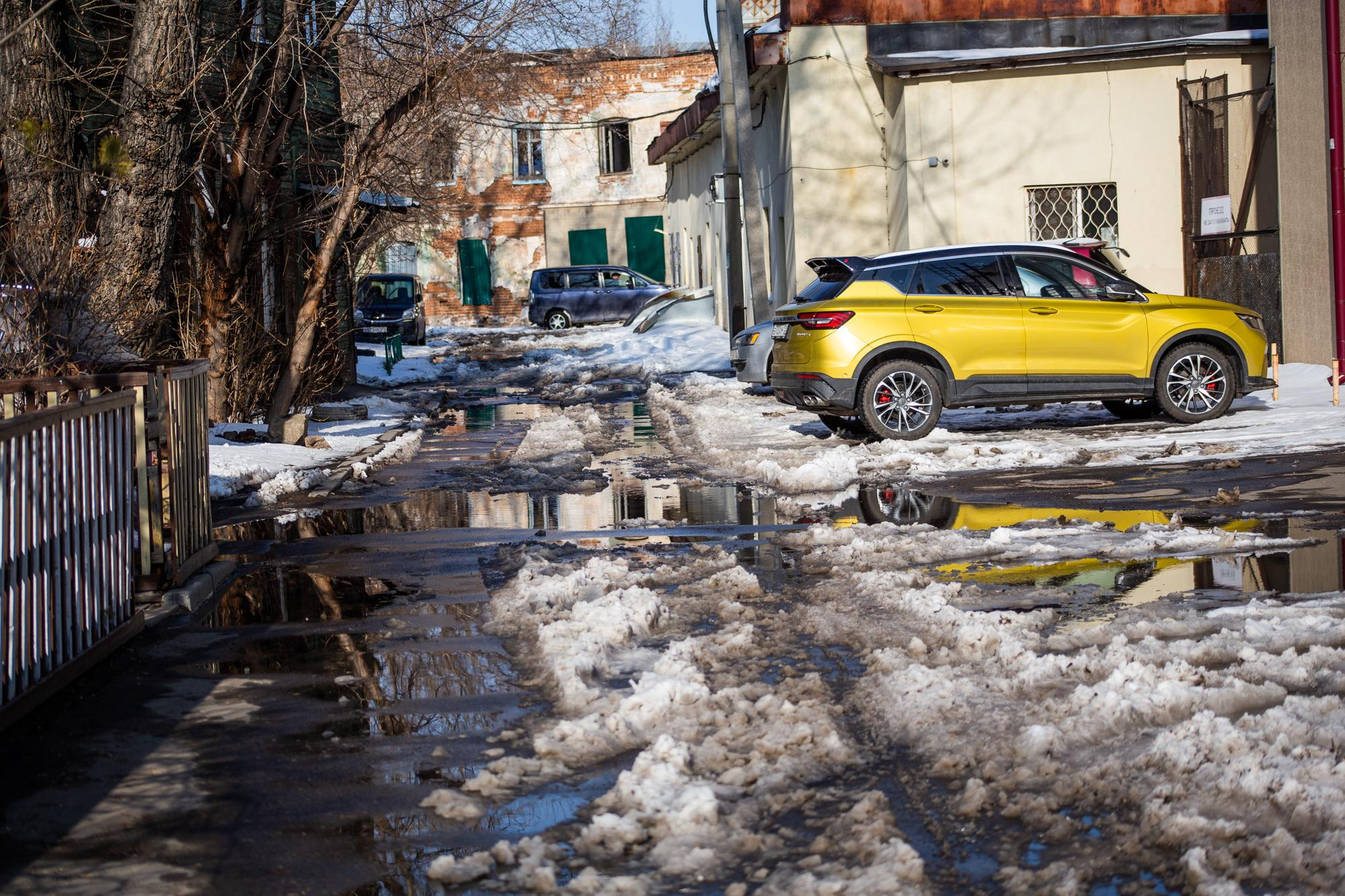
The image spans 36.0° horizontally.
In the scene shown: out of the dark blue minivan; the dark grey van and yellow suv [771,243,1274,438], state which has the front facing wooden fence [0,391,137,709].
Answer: the dark grey van

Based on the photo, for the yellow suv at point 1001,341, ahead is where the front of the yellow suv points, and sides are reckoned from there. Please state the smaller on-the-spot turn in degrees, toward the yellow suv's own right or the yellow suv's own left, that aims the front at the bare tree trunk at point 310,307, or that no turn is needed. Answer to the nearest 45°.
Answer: approximately 180°

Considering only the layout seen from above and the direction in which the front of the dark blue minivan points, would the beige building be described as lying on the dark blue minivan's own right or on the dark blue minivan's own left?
on the dark blue minivan's own right

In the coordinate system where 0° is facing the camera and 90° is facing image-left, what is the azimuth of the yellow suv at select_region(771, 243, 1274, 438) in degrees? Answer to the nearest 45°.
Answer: approximately 270°

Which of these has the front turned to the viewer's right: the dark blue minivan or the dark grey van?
the dark blue minivan

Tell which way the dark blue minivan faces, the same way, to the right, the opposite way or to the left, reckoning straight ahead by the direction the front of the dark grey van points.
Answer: to the left

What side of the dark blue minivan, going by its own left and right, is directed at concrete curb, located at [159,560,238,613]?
right

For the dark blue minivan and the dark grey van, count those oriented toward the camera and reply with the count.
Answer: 1

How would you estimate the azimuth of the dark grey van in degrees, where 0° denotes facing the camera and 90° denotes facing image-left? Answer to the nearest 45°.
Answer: approximately 0°

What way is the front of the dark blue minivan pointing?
to the viewer's right
